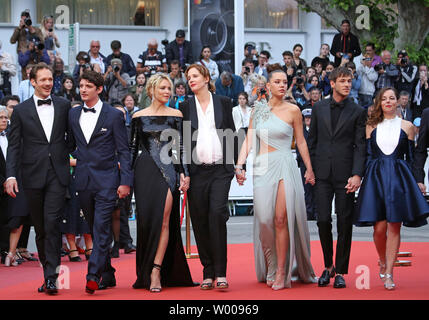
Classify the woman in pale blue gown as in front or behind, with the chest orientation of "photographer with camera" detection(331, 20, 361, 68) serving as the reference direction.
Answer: in front

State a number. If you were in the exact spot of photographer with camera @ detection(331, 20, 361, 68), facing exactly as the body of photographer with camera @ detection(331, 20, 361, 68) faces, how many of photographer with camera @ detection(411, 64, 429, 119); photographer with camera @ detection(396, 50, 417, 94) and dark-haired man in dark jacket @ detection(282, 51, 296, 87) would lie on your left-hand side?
2

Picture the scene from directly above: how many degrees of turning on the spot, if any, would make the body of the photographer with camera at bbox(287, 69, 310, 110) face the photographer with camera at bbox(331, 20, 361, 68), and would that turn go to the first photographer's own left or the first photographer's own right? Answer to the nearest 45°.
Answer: approximately 135° to the first photographer's own left

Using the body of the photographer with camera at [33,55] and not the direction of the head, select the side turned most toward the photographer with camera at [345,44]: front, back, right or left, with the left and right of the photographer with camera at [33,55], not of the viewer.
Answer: left

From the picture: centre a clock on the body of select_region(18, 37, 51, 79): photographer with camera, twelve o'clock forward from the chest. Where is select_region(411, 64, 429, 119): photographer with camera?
select_region(411, 64, 429, 119): photographer with camera is roughly at 9 o'clock from select_region(18, 37, 51, 79): photographer with camera.

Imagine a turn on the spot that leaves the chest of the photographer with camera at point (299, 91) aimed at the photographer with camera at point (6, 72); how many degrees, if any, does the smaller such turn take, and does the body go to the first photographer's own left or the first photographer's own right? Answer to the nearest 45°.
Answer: approximately 90° to the first photographer's own right
